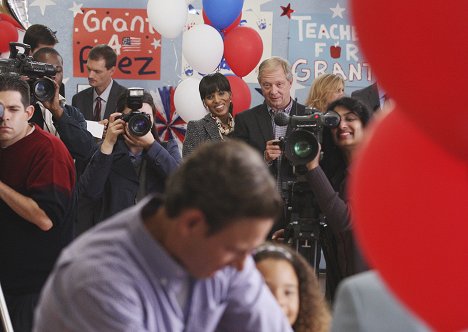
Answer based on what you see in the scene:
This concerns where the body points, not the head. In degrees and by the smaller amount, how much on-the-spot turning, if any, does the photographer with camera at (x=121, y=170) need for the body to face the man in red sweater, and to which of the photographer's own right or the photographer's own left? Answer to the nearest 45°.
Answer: approximately 45° to the photographer's own right

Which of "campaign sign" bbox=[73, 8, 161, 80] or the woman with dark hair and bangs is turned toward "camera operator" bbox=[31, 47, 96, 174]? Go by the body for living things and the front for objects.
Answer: the campaign sign

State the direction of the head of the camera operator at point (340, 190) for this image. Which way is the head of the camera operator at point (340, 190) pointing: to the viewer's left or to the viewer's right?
to the viewer's left

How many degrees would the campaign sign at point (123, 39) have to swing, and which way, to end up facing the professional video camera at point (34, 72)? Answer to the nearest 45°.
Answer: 0° — it already faces it

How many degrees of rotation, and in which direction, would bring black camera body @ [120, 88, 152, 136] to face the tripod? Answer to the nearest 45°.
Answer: approximately 45° to its left

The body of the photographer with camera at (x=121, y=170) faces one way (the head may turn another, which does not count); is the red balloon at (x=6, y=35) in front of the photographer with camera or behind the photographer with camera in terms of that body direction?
behind

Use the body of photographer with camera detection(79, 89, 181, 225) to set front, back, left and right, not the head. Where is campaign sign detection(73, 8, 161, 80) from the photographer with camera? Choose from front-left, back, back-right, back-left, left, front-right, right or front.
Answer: back

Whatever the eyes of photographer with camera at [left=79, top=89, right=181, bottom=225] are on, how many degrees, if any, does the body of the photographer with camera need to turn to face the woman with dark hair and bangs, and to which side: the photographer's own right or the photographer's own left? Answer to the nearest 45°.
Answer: approximately 135° to the photographer's own left

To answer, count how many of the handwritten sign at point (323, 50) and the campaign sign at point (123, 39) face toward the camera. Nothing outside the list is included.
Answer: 2

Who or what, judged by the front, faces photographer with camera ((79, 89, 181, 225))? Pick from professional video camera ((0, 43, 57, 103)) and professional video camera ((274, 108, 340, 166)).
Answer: professional video camera ((0, 43, 57, 103))
